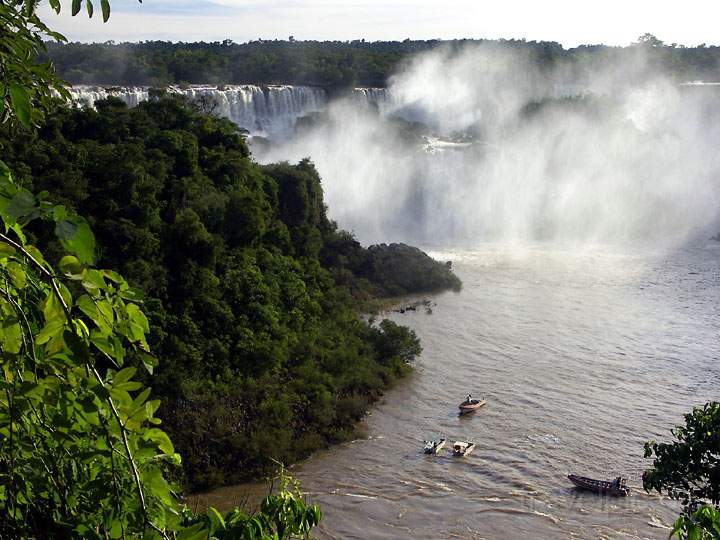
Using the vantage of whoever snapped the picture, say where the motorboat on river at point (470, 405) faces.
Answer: facing away from the viewer and to the right of the viewer

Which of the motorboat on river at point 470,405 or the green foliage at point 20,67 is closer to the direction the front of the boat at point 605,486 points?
the motorboat on river

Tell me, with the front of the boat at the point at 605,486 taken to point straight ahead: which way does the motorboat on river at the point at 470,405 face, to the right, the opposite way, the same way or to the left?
to the right

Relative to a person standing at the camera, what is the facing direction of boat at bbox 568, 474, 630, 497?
facing away from the viewer and to the left of the viewer

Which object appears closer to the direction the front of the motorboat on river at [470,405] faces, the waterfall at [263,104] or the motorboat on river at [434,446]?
the waterfall

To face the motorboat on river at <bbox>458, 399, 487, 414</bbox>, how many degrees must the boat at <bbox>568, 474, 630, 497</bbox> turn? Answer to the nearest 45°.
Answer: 0° — it already faces it

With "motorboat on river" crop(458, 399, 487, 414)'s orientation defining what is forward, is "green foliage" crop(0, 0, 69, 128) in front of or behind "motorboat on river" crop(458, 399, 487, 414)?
behind
